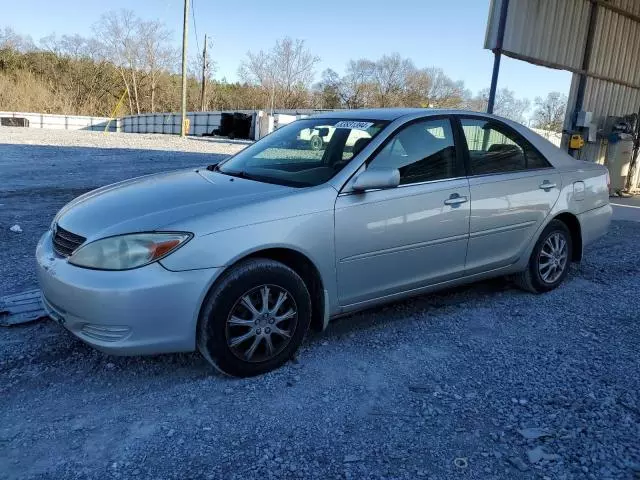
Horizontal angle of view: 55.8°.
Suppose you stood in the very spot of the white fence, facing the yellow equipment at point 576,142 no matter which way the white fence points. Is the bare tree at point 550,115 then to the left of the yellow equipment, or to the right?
left

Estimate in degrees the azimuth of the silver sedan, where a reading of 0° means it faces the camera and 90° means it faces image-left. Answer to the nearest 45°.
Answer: approximately 45°

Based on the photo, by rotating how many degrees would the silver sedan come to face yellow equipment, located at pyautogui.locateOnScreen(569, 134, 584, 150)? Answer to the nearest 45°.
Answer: approximately 180°

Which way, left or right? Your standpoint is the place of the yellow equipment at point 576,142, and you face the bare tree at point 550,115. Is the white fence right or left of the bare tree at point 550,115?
left

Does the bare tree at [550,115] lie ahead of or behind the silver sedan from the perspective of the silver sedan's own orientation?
behind

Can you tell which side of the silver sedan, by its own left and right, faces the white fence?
right
